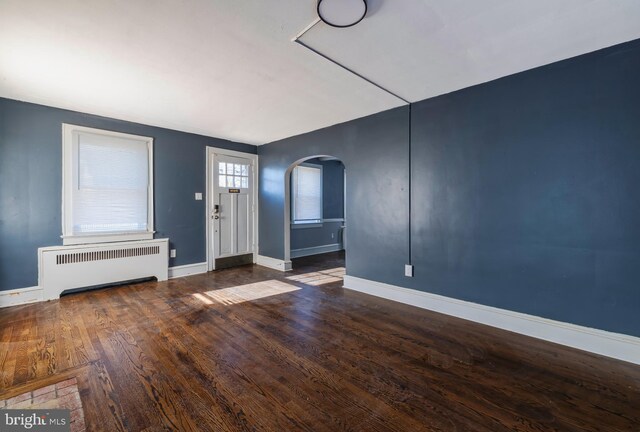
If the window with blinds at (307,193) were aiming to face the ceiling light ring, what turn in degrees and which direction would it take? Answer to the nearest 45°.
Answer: approximately 45° to its right

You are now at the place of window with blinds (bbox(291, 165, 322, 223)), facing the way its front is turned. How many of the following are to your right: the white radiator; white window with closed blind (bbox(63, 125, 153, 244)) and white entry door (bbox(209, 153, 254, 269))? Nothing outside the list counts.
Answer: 3

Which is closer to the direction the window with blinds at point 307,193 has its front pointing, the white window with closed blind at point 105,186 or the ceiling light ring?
the ceiling light ring

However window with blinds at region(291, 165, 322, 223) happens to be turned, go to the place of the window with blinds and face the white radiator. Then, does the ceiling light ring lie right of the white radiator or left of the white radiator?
left

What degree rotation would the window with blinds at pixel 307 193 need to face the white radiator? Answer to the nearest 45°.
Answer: approximately 90° to its right

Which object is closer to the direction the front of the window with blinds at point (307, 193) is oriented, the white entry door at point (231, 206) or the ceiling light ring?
the ceiling light ring

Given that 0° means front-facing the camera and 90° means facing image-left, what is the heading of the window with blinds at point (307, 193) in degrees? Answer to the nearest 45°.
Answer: approximately 315°

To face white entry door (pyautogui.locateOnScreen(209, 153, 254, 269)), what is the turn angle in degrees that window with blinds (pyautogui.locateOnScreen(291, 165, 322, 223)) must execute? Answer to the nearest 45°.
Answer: approximately 90° to its right
